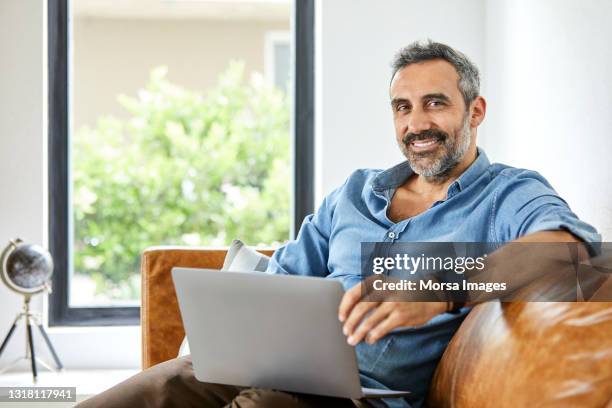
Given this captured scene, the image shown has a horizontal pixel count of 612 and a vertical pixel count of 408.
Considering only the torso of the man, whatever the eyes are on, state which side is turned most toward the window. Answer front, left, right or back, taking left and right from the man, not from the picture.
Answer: right

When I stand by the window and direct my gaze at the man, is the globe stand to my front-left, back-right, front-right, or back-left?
front-right

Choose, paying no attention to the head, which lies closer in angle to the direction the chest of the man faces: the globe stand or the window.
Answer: the globe stand

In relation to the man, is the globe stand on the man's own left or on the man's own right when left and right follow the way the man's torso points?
on the man's own right
